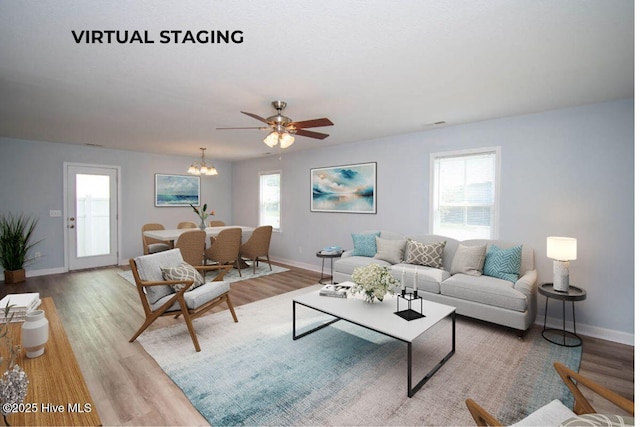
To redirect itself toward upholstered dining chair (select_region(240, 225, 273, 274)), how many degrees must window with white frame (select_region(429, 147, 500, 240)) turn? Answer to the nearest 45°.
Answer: approximately 45° to its right

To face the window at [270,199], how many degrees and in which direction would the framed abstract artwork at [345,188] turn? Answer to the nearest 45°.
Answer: approximately 90° to its right

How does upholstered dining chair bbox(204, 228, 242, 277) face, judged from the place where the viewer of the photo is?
facing away from the viewer and to the left of the viewer

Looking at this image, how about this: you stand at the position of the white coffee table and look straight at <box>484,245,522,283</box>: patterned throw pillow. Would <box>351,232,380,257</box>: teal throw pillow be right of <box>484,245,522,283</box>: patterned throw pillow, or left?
left

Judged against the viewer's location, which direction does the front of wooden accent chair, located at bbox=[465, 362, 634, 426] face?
facing away from the viewer and to the left of the viewer

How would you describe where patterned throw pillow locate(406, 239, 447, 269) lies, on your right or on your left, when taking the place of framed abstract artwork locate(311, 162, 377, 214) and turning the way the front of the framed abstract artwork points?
on your left
